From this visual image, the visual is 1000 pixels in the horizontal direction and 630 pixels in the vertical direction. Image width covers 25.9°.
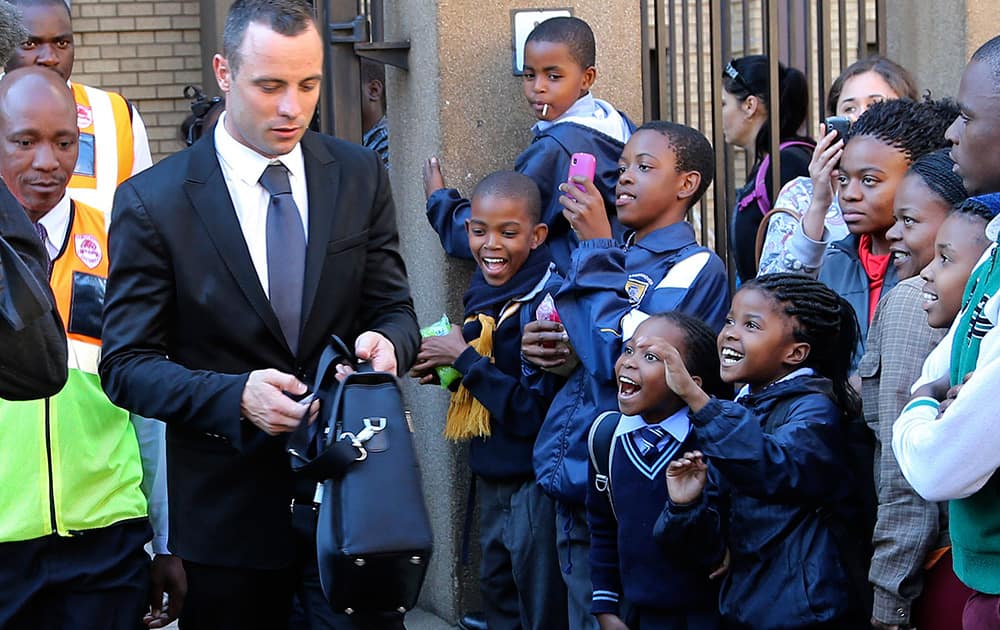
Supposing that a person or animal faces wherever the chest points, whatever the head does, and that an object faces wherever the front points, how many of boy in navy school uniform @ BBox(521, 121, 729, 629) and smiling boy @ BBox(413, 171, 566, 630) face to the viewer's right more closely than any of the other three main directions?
0

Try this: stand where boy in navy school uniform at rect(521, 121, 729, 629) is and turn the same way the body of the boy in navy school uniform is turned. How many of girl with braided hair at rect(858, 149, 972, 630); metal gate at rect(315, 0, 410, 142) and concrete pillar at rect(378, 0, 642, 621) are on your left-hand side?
1

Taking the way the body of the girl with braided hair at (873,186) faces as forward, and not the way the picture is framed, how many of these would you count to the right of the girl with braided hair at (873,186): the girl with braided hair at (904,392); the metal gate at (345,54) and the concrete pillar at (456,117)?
2

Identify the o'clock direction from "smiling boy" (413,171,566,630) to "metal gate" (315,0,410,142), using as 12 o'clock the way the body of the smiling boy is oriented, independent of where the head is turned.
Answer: The metal gate is roughly at 4 o'clock from the smiling boy.

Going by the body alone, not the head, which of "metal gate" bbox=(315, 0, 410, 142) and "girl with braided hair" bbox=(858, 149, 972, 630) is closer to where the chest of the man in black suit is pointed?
the girl with braided hair

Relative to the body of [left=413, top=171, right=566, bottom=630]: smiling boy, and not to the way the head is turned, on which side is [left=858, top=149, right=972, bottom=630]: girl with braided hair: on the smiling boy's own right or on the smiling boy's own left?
on the smiling boy's own left

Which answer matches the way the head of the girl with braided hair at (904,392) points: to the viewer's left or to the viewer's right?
to the viewer's left

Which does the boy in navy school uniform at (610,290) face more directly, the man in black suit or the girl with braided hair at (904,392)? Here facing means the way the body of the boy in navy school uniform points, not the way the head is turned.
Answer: the man in black suit

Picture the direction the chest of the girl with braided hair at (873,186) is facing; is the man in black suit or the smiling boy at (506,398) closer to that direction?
the man in black suit

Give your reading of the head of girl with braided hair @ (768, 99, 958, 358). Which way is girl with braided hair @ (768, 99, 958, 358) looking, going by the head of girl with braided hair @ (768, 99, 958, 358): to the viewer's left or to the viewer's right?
to the viewer's left

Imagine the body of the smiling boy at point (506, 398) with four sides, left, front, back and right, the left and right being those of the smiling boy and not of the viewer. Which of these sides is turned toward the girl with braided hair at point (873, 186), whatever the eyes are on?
left

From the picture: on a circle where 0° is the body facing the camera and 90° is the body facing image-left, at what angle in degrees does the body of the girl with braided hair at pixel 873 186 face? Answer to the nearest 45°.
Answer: approximately 45°

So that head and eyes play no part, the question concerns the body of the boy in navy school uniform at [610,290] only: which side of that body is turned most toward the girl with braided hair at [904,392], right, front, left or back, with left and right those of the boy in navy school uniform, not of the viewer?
left

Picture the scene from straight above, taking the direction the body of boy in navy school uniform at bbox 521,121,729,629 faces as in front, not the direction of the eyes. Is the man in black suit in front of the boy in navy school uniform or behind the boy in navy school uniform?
in front
